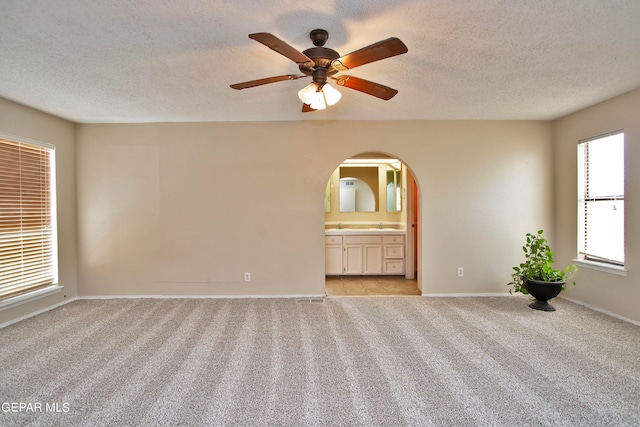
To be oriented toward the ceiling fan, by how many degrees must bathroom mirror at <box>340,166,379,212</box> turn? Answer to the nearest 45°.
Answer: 0° — it already faces it

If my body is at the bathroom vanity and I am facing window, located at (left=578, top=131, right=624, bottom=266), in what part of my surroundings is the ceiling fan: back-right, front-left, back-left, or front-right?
front-right

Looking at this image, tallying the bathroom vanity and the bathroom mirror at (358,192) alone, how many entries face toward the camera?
2

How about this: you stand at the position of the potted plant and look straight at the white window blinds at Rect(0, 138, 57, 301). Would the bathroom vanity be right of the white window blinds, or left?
right

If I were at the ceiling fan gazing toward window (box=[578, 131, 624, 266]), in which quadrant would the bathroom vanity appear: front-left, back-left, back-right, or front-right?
front-left

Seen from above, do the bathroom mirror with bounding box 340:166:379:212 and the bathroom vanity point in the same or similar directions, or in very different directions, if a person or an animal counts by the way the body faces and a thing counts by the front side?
same or similar directions

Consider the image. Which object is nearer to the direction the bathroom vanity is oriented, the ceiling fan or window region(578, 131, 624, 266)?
the ceiling fan

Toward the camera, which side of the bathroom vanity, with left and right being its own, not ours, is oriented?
front

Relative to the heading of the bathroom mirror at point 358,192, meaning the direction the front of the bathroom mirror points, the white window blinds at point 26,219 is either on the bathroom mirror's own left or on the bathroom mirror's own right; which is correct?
on the bathroom mirror's own right

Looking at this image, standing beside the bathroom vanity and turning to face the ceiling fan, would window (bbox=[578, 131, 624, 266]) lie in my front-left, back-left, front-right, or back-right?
front-left

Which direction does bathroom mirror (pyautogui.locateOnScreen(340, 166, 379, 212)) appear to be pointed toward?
toward the camera

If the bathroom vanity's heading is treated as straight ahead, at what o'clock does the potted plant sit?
The potted plant is roughly at 10 o'clock from the bathroom vanity.
